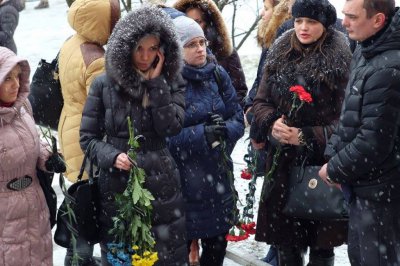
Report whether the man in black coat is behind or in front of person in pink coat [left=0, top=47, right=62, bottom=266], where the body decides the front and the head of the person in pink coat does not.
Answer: in front

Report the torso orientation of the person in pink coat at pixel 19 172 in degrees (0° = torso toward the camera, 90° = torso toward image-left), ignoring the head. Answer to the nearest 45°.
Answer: approximately 315°

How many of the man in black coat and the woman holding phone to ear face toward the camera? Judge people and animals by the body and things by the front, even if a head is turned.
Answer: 1

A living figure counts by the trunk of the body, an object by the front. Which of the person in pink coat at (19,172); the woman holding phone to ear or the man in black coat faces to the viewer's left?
the man in black coat

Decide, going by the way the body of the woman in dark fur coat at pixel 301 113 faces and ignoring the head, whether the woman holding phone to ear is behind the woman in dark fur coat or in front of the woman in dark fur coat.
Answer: in front

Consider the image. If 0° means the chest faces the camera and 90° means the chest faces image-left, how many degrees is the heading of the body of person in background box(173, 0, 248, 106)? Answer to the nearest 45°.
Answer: approximately 45°

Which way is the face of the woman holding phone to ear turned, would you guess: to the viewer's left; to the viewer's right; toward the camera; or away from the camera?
toward the camera

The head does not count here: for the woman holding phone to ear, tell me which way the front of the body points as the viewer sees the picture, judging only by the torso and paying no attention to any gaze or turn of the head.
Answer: toward the camera

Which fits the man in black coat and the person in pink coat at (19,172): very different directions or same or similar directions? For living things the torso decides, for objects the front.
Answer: very different directions

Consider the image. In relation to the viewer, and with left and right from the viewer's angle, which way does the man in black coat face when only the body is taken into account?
facing to the left of the viewer

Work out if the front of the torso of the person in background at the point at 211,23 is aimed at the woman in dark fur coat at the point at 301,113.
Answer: no

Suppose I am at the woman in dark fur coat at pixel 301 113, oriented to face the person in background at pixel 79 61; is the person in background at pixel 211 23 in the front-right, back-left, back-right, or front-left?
front-right

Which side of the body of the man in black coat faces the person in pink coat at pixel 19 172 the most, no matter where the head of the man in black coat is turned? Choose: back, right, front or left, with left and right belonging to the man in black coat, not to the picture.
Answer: front

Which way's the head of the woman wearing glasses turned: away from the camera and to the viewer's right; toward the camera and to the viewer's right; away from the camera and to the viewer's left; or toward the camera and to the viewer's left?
toward the camera and to the viewer's right

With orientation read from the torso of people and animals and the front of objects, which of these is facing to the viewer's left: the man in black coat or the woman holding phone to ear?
the man in black coat

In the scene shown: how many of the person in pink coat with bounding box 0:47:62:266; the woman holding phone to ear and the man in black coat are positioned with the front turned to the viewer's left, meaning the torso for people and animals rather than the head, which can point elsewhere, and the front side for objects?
1

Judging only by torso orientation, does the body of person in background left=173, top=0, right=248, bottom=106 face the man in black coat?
no
